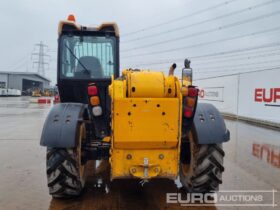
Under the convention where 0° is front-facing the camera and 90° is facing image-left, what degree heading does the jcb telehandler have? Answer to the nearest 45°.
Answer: approximately 180°
